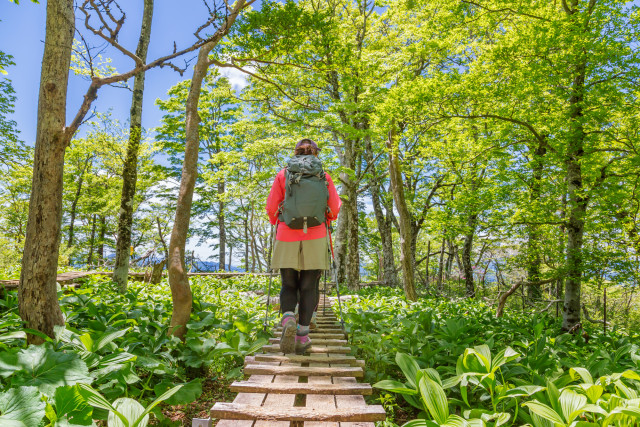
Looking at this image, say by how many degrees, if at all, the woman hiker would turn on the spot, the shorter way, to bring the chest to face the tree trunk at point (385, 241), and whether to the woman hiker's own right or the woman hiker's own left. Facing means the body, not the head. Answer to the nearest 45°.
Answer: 0° — they already face it

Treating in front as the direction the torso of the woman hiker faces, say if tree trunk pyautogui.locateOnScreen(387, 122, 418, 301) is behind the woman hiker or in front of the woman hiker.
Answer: in front

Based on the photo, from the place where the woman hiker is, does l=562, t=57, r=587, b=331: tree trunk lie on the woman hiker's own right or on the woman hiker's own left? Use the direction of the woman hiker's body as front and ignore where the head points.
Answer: on the woman hiker's own right

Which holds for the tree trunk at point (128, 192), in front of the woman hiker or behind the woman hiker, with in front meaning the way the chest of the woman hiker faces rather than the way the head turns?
in front

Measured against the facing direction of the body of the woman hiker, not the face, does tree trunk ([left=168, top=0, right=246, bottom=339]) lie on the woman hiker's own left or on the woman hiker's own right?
on the woman hiker's own left

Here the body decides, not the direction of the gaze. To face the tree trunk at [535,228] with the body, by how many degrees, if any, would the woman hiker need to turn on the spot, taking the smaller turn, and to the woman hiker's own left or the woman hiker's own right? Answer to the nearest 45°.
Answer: approximately 45° to the woman hiker's own right

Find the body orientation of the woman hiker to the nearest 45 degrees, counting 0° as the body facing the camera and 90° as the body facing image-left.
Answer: approximately 180°

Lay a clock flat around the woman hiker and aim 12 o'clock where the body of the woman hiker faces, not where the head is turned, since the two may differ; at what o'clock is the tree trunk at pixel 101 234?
The tree trunk is roughly at 11 o'clock from the woman hiker.
